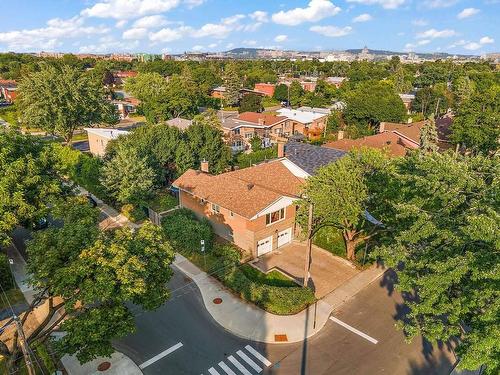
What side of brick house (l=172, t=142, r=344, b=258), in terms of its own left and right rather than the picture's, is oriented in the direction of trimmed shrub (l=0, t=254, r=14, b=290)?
right

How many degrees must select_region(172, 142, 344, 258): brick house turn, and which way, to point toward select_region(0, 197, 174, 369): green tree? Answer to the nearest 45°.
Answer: approximately 90° to its right

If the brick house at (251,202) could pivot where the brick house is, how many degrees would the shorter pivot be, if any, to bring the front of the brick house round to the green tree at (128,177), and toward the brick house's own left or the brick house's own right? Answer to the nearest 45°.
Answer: approximately 135° to the brick house's own right

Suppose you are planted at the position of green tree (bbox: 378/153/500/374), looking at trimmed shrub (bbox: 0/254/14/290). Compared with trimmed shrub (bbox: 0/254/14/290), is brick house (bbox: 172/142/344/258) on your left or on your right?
right

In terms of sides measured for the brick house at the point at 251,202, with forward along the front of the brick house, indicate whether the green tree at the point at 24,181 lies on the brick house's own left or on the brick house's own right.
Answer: on the brick house's own right

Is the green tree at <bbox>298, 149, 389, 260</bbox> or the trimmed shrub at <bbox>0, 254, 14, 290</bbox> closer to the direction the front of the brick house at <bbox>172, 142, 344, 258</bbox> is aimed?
the green tree

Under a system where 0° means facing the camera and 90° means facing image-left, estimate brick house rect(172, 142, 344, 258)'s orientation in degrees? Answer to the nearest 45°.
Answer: approximately 315°

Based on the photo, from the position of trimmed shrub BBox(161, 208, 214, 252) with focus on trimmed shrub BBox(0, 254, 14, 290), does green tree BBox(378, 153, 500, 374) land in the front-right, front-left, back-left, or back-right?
back-left

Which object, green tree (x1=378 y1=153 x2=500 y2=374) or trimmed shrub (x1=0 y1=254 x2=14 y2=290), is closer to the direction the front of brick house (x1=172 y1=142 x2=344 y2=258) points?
the green tree
